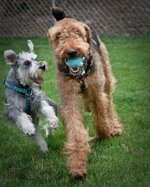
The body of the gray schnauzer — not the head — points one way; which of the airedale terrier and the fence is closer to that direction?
the airedale terrier

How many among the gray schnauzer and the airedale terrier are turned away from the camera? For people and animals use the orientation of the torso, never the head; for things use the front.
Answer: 0

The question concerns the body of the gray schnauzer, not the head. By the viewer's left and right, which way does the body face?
facing the viewer and to the right of the viewer

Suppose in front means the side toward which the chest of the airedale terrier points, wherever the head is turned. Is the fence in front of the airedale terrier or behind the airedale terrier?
behind

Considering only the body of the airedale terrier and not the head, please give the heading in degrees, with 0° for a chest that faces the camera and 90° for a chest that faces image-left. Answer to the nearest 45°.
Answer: approximately 0°
